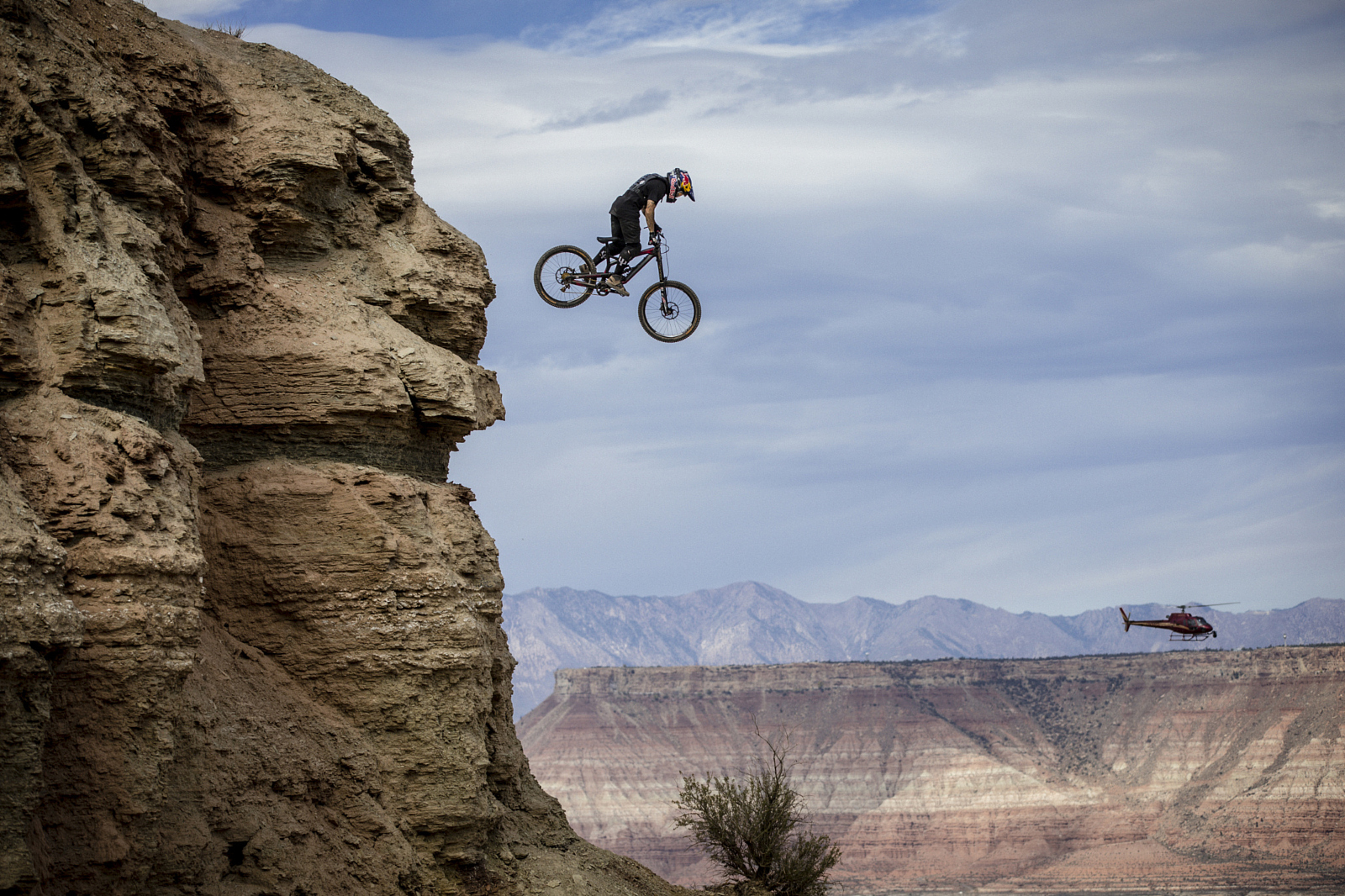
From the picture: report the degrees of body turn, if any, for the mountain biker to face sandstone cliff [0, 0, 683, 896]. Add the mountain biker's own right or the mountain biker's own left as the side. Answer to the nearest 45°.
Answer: approximately 135° to the mountain biker's own right

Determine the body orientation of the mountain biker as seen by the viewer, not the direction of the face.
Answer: to the viewer's right
